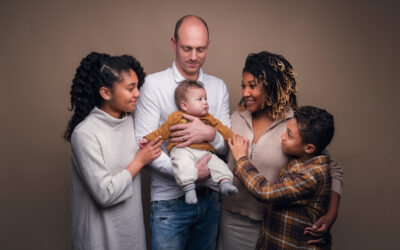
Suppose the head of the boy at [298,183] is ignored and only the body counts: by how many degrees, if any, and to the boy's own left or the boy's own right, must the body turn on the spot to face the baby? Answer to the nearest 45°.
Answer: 0° — they already face them

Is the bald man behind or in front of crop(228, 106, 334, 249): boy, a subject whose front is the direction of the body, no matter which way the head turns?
in front

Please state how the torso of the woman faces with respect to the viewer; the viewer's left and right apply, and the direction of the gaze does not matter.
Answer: facing the viewer and to the left of the viewer

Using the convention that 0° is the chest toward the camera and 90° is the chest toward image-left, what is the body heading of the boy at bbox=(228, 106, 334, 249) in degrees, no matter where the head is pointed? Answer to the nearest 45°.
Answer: approximately 90°

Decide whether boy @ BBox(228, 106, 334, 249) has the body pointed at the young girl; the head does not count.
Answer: yes

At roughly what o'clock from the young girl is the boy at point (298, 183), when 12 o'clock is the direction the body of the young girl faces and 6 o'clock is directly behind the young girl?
The boy is roughly at 11 o'clock from the young girl.

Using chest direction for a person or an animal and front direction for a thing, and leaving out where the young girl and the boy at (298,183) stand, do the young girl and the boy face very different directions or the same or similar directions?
very different directions

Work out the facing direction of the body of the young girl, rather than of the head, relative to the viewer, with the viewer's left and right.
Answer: facing the viewer and to the right of the viewer

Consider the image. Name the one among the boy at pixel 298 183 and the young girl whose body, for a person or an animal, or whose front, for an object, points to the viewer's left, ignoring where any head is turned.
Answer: the boy

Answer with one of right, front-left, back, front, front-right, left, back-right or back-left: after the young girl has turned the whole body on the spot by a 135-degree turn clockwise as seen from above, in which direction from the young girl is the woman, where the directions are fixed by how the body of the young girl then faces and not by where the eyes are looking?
back

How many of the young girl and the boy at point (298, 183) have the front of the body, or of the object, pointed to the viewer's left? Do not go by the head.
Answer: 1

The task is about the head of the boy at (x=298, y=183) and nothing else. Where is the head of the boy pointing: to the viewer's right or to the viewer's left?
to the viewer's left

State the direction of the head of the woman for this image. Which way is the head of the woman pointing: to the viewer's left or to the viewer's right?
to the viewer's left
